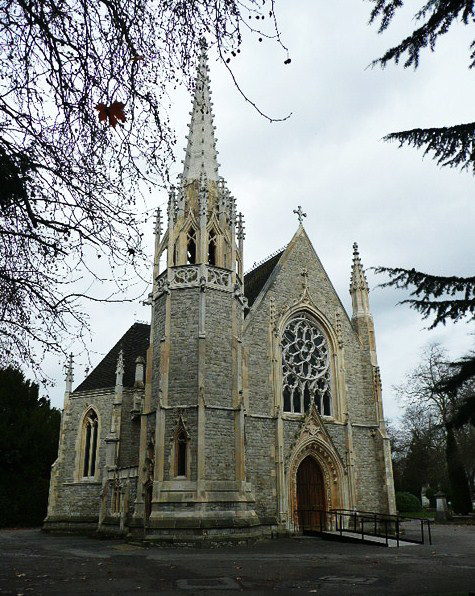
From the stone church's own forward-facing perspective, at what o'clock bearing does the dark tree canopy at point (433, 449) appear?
The dark tree canopy is roughly at 9 o'clock from the stone church.

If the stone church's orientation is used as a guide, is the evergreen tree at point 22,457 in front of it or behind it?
behind

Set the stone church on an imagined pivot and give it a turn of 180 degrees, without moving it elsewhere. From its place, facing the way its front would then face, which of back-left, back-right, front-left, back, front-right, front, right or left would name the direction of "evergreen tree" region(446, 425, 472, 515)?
right

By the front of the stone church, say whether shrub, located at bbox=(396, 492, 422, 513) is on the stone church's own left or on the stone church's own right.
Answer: on the stone church's own left

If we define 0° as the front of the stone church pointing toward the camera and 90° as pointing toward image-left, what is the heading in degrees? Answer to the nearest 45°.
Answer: approximately 315°
